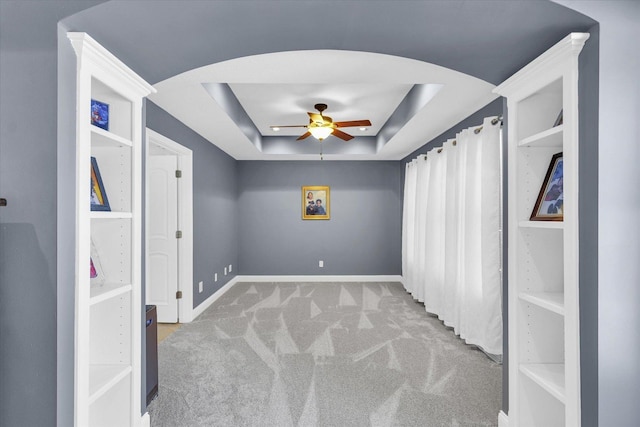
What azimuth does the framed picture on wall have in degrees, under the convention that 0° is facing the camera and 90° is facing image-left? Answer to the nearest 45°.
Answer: approximately 0°

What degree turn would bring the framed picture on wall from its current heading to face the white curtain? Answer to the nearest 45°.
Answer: approximately 45° to its left

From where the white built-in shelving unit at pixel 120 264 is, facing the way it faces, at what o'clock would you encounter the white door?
The white door is roughly at 8 o'clock from the white built-in shelving unit.

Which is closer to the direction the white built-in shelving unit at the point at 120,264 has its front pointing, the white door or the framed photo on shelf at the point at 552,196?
the framed photo on shelf

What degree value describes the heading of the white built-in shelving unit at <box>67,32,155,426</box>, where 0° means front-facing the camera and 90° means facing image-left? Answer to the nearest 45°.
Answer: approximately 315°

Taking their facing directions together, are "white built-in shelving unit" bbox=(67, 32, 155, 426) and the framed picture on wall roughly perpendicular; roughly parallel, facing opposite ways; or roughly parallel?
roughly perpendicular
